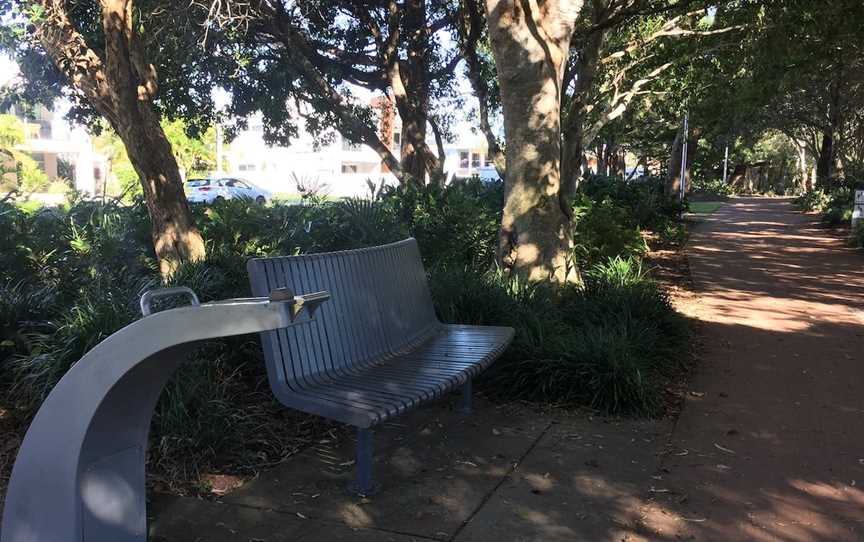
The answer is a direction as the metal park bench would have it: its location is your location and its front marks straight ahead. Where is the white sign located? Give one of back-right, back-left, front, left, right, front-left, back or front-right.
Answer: left

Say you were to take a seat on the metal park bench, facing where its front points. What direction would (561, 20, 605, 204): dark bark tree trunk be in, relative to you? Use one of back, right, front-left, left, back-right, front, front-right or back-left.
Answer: left

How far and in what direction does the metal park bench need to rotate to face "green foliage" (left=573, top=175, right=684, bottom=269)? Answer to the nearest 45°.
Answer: approximately 90° to its left

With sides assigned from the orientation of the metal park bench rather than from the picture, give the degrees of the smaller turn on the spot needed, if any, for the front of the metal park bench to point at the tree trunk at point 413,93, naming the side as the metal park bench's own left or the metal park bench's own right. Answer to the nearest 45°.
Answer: approximately 135° to the metal park bench's own left

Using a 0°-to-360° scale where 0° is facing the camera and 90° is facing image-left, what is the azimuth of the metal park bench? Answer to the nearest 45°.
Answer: approximately 315°

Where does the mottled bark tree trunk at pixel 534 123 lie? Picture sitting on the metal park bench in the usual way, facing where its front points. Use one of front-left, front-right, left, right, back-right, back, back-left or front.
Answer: left

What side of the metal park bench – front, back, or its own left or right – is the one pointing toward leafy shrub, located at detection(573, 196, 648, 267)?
left

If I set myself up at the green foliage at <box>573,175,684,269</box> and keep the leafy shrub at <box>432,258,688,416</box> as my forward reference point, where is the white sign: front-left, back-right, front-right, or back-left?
back-left

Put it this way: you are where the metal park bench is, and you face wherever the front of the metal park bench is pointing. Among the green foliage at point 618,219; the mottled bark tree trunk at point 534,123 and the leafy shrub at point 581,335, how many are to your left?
3
